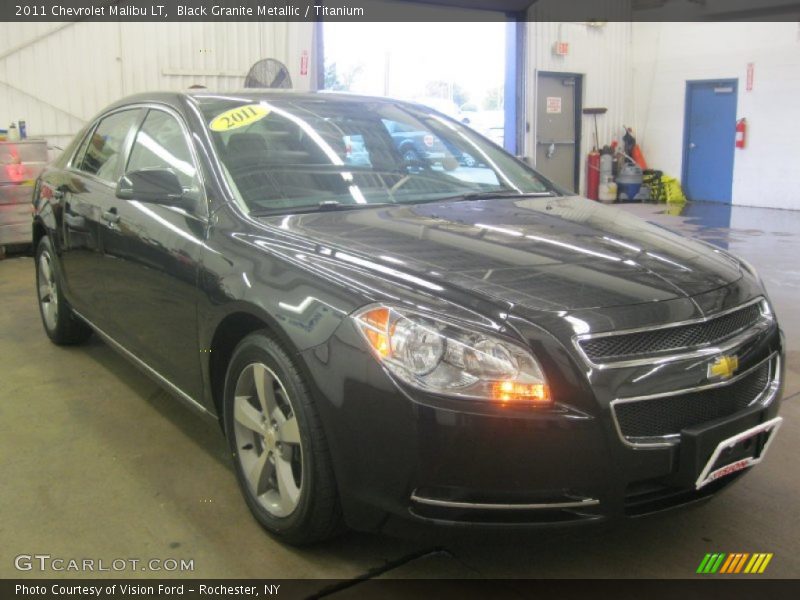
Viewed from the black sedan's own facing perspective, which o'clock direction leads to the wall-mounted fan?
The wall-mounted fan is roughly at 7 o'clock from the black sedan.

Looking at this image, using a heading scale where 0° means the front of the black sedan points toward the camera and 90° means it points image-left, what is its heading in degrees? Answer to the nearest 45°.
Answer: approximately 315°

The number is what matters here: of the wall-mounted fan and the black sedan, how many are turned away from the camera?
0

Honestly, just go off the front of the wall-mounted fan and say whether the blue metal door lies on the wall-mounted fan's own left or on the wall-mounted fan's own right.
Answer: on the wall-mounted fan's own left

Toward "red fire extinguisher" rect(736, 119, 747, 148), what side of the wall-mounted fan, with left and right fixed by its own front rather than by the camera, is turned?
left

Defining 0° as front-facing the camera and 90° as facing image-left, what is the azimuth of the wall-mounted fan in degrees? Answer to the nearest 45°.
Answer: approximately 0°

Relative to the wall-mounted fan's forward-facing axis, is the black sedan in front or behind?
in front
